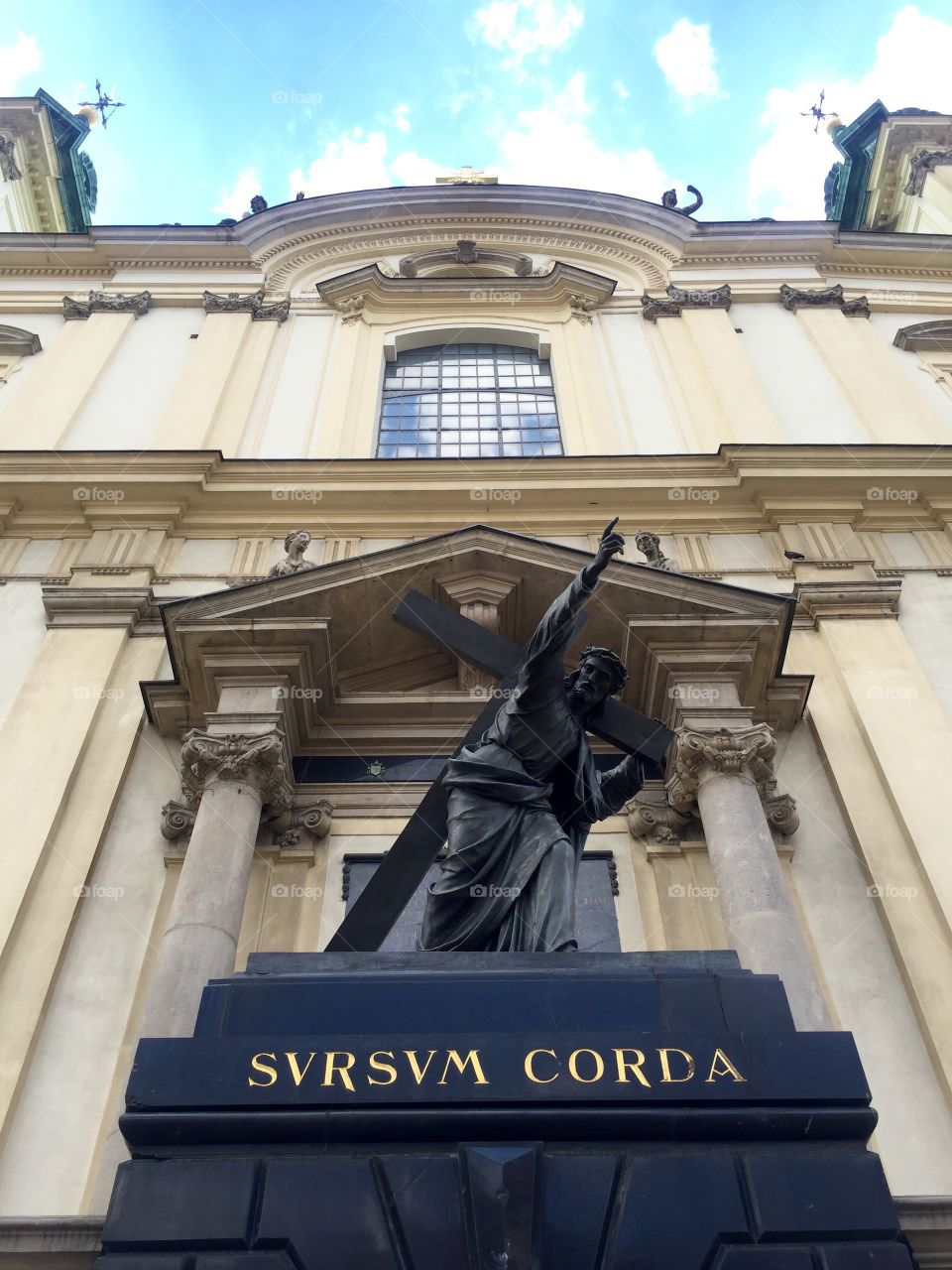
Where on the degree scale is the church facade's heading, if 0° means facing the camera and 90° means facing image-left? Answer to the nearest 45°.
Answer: approximately 0°
